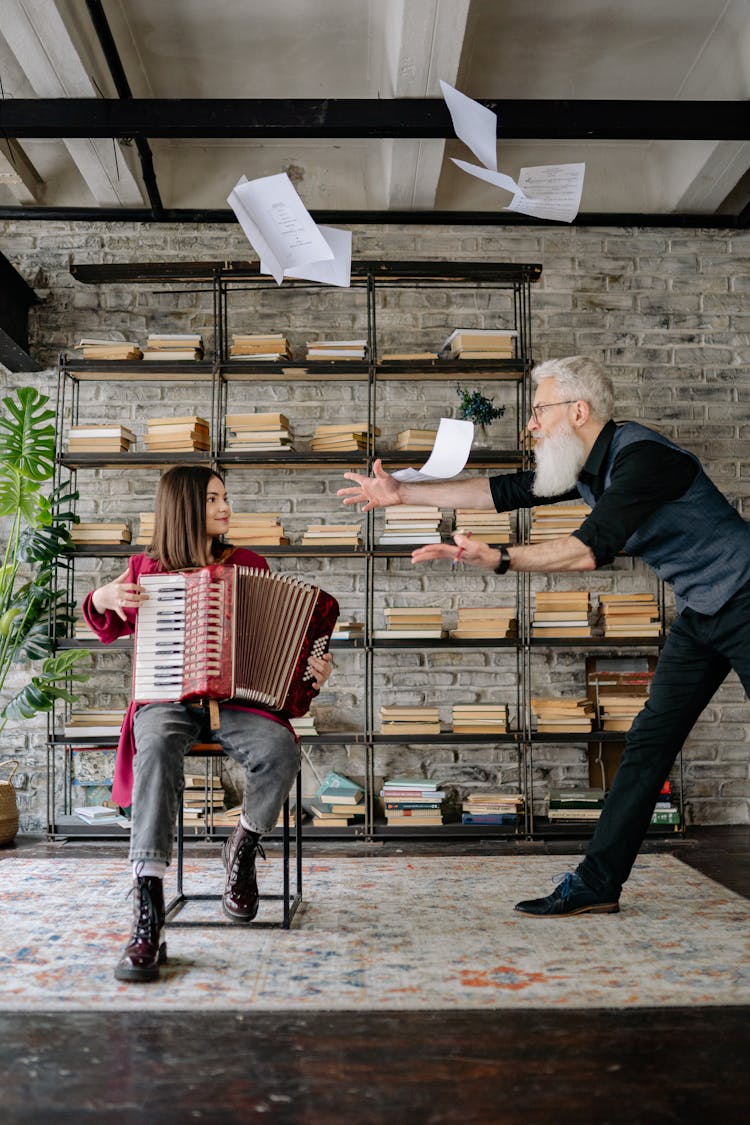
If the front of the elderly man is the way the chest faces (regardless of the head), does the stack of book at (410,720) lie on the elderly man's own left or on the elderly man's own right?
on the elderly man's own right

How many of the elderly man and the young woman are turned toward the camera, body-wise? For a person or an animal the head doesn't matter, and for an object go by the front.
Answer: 1

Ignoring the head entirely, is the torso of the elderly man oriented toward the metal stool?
yes

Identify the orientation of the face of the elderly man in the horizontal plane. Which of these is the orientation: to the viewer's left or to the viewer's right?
to the viewer's left

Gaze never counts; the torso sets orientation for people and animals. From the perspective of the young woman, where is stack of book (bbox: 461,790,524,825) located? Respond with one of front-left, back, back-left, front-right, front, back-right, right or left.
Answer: back-left

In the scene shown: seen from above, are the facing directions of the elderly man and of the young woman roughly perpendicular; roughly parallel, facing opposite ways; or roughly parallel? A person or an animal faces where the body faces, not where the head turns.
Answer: roughly perpendicular

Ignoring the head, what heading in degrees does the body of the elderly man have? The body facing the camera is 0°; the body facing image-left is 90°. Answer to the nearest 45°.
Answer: approximately 90°

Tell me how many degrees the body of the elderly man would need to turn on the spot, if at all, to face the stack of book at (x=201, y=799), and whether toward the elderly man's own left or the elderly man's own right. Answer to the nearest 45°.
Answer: approximately 45° to the elderly man's own right
